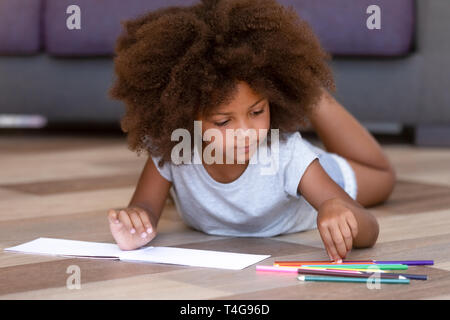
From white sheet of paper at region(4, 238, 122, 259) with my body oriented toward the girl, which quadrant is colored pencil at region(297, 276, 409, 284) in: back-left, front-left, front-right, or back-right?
front-right

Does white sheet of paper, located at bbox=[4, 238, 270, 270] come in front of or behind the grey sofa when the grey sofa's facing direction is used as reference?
in front

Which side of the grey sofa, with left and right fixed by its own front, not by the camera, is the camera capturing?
front

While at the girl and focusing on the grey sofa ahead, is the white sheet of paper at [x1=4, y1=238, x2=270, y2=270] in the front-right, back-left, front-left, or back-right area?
back-left

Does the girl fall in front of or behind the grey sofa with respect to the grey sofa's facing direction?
in front

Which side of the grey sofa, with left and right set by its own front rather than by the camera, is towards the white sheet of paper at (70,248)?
front

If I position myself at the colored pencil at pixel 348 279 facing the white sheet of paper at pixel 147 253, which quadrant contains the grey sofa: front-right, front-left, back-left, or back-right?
front-right

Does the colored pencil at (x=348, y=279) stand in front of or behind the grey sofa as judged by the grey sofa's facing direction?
in front

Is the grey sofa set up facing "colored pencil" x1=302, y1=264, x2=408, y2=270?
yes
